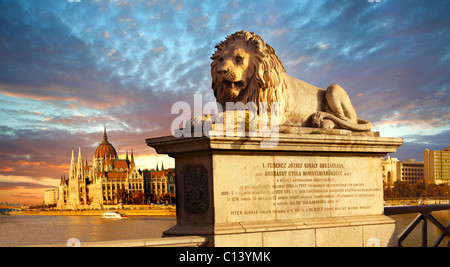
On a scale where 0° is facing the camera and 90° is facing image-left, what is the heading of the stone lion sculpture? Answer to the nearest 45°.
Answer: approximately 45°
